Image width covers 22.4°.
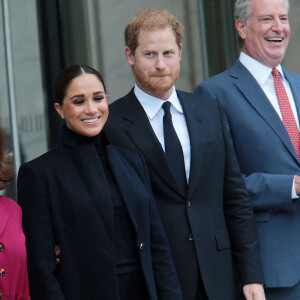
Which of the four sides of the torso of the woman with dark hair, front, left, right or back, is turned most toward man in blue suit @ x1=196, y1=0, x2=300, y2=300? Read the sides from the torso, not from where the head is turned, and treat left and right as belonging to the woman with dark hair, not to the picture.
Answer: left

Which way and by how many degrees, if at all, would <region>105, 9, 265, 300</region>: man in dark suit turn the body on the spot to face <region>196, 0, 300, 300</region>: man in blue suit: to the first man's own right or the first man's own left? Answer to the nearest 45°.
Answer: approximately 135° to the first man's own left

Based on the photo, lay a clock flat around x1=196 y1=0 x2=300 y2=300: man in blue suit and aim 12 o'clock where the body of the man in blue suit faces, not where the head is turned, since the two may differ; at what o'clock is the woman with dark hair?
The woman with dark hair is roughly at 3 o'clock from the man in blue suit.

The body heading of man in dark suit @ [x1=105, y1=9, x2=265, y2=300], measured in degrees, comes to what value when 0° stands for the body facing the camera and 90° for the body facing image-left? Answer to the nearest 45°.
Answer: approximately 0°

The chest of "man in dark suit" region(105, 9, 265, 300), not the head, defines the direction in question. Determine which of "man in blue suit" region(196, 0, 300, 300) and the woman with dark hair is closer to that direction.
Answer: the woman with dark hair

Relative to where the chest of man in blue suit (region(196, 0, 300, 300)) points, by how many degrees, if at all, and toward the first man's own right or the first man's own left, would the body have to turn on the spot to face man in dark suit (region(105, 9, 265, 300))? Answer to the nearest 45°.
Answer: approximately 90° to the first man's own right

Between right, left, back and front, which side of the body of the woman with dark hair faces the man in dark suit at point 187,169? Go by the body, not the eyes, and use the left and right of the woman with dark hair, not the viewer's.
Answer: left

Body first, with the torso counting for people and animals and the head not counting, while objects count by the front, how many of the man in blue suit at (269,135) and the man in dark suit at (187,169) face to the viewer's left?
0
